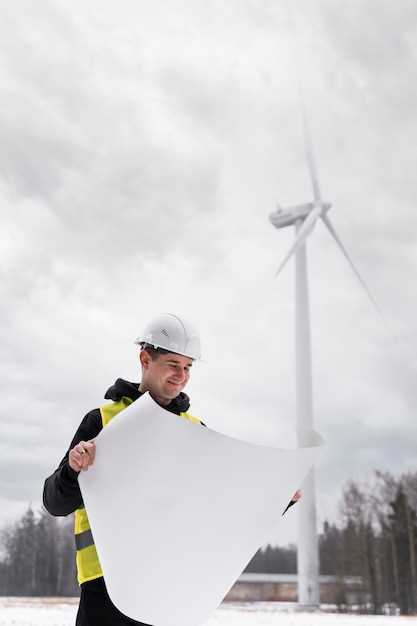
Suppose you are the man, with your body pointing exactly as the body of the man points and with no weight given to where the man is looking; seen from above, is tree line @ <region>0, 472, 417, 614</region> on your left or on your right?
on your left

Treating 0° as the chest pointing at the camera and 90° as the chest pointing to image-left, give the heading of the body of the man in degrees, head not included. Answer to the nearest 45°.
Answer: approximately 315°

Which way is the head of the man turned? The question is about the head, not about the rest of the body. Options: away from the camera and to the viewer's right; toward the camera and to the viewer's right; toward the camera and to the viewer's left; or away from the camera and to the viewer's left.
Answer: toward the camera and to the viewer's right
